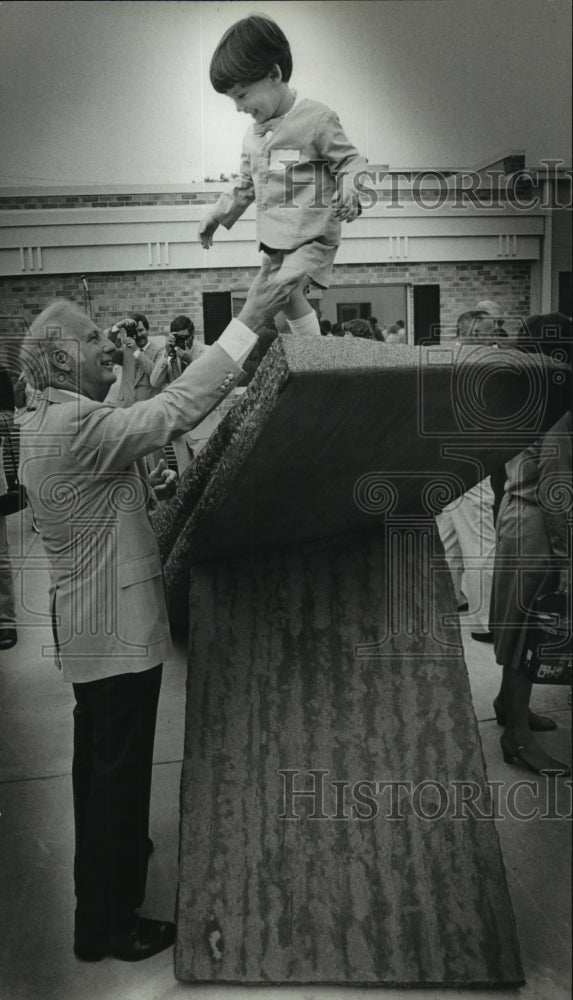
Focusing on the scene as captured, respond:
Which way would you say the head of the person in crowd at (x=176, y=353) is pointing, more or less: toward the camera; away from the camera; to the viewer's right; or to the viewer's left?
toward the camera

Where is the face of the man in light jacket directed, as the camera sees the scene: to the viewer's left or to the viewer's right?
to the viewer's right

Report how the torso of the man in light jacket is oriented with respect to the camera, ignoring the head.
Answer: to the viewer's right

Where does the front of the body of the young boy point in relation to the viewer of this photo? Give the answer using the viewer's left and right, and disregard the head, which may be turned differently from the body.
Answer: facing the viewer and to the left of the viewer

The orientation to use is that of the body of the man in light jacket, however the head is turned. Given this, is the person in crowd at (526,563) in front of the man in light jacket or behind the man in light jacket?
in front

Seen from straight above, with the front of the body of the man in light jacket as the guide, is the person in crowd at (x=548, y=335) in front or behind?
in front
